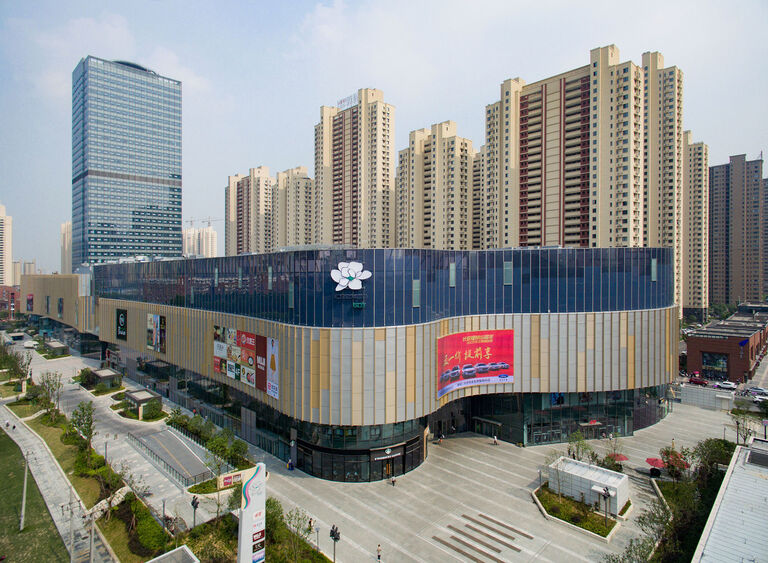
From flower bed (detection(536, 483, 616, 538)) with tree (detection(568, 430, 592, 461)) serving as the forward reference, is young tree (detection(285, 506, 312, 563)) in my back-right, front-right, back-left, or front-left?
back-left

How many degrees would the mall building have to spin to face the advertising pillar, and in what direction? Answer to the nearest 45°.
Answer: approximately 45° to its right

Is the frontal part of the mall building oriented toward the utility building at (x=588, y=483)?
yes

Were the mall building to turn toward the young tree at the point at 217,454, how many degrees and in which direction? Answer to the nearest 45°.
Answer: approximately 90° to its right

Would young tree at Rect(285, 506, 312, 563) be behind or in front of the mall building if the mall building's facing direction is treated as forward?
in front

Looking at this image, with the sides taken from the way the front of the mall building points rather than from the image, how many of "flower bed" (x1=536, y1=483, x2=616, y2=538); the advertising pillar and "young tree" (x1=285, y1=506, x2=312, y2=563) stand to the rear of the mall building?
0

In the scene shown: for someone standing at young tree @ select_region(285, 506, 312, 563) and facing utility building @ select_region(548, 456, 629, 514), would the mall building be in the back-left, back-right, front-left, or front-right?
front-left

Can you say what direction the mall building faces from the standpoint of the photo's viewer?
facing the viewer

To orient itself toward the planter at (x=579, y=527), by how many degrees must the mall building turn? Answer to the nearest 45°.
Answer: approximately 45° to its left

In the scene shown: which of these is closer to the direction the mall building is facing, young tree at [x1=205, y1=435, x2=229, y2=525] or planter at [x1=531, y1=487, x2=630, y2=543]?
the planter

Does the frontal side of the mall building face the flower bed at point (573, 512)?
yes
